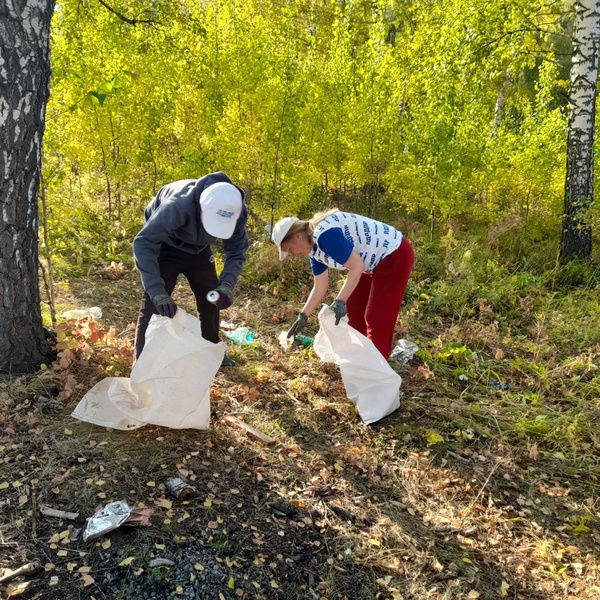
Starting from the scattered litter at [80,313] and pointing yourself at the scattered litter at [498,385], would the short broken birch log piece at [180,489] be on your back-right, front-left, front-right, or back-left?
front-right

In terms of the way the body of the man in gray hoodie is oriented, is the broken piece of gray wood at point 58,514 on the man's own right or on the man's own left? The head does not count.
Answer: on the man's own right

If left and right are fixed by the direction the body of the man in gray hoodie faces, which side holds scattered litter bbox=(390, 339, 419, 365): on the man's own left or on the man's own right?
on the man's own left

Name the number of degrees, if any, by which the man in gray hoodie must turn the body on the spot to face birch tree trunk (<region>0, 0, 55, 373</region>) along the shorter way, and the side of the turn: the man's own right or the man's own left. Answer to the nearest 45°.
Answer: approximately 135° to the man's own right

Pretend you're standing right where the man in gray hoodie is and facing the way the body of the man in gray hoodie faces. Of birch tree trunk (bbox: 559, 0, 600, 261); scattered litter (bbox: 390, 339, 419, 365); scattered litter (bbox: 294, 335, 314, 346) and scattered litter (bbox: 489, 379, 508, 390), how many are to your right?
0

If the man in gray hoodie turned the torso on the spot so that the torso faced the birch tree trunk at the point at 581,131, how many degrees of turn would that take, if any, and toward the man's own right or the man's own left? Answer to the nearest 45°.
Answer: approximately 90° to the man's own left

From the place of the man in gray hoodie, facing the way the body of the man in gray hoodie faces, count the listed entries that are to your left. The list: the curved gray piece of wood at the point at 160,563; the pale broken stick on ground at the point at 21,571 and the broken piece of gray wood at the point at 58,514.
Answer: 0

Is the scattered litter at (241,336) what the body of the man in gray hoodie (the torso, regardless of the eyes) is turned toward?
no

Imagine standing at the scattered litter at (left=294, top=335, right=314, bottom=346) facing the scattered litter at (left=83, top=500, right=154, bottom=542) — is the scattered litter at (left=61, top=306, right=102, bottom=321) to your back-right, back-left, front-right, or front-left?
front-right

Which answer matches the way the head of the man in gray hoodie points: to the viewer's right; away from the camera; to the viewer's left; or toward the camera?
toward the camera

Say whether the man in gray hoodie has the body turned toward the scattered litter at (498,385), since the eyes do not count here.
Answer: no

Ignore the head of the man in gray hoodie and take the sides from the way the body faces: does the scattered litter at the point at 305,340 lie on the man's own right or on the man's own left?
on the man's own left
